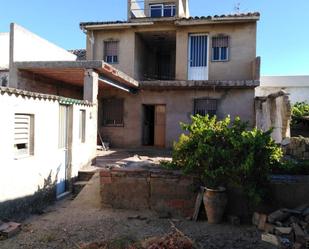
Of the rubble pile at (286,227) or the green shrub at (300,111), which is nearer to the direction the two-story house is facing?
the rubble pile

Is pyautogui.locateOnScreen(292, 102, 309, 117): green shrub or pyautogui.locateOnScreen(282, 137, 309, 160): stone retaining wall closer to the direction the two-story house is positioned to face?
the stone retaining wall

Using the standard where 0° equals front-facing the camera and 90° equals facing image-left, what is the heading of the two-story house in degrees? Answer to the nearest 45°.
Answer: approximately 0°

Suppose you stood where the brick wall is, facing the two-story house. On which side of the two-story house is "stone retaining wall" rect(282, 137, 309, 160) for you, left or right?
right

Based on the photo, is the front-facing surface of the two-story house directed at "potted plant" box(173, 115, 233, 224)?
yes

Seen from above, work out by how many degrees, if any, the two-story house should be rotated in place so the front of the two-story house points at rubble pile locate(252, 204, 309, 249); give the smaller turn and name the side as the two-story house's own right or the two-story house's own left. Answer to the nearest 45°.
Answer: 0° — it already faces it

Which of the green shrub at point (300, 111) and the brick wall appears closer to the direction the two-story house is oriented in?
the brick wall

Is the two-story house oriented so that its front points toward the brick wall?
yes

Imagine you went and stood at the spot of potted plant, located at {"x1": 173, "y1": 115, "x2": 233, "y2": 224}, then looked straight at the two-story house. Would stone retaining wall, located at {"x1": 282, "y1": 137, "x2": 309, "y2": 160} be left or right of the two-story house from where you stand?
right
